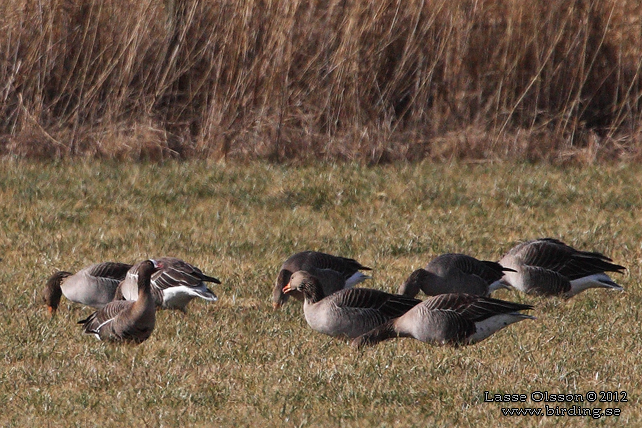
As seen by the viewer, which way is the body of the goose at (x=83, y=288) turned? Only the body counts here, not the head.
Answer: to the viewer's left

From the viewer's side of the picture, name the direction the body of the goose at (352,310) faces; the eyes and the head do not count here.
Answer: to the viewer's left

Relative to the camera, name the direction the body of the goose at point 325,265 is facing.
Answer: to the viewer's left

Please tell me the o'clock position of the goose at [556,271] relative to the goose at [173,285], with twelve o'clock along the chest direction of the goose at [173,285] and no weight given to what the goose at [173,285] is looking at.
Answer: the goose at [556,271] is roughly at 6 o'clock from the goose at [173,285].

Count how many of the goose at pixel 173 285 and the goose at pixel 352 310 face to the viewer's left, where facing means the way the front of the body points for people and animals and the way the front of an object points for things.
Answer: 2

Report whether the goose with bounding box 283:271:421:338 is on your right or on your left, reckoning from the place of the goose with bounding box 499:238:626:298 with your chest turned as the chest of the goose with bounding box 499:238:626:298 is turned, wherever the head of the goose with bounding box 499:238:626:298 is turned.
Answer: on your left

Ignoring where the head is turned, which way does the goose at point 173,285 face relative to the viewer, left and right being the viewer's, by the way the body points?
facing to the left of the viewer

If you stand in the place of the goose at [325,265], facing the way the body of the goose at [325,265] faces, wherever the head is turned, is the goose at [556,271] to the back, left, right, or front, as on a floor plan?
back

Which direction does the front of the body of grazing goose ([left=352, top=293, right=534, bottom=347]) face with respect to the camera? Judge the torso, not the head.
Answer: to the viewer's left

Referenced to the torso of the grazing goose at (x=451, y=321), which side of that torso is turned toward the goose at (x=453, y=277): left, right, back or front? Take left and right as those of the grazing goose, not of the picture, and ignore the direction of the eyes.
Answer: right

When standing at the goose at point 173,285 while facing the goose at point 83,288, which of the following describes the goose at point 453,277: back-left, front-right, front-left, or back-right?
back-right
